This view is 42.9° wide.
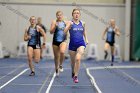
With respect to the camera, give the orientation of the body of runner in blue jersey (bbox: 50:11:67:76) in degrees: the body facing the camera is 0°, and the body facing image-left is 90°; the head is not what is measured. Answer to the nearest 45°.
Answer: approximately 0°

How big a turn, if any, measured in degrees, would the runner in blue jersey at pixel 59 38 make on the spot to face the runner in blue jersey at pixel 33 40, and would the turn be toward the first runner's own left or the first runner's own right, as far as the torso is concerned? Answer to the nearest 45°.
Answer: approximately 90° to the first runner's own right
